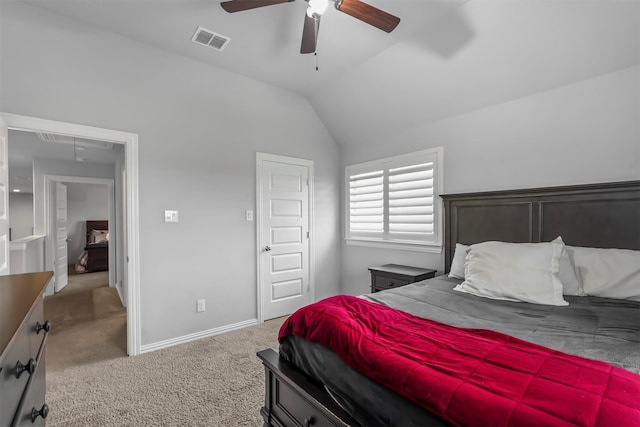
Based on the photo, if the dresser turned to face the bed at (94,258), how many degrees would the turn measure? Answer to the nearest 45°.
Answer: approximately 90° to its left

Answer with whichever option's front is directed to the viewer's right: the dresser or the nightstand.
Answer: the dresser

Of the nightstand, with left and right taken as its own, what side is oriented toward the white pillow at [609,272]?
left

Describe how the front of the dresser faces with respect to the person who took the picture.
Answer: facing to the right of the viewer

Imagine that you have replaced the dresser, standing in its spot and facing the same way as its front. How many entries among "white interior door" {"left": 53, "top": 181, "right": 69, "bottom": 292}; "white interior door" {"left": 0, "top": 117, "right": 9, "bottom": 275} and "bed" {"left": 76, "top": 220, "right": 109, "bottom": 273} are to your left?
3

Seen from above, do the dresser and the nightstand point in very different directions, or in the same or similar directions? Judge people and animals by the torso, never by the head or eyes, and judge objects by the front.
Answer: very different directions

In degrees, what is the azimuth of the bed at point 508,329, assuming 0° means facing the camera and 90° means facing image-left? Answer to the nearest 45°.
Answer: approximately 45°
